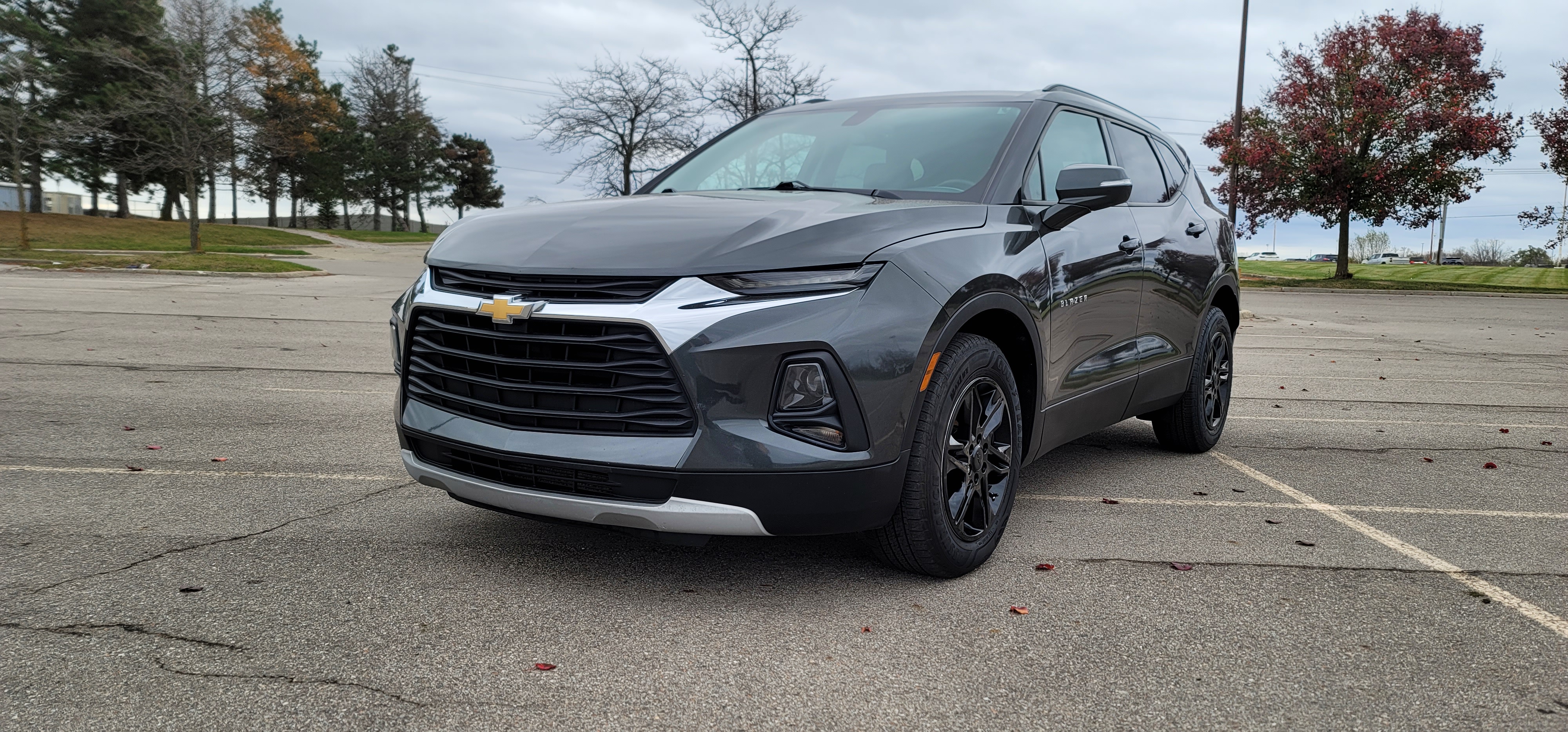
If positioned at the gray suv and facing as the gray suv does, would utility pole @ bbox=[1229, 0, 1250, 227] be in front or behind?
behind

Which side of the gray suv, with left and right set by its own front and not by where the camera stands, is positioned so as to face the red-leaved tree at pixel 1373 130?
back

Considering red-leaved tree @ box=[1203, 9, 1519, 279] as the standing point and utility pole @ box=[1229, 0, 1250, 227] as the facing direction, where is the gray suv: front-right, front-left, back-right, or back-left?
front-left

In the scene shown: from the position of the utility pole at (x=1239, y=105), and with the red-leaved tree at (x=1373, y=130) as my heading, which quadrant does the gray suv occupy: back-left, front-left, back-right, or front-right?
back-right

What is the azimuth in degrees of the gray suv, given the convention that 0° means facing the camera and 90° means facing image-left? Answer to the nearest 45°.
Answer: approximately 45°

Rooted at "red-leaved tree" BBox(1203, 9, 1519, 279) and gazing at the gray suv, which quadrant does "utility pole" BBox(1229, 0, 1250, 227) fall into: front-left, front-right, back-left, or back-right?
front-right
